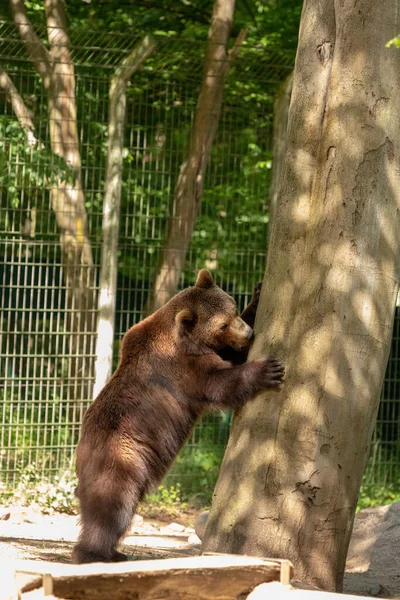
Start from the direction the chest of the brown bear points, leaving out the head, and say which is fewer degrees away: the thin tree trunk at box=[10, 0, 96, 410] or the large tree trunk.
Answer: the large tree trunk

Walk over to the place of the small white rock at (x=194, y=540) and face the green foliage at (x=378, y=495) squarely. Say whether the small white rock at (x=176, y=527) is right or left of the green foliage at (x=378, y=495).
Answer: left

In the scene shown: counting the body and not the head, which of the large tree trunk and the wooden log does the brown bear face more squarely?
the large tree trunk

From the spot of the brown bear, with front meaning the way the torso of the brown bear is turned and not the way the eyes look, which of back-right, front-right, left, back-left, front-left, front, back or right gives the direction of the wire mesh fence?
left

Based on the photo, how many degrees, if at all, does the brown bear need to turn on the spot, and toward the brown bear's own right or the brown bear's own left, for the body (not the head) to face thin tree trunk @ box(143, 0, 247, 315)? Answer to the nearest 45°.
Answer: approximately 90° to the brown bear's own left

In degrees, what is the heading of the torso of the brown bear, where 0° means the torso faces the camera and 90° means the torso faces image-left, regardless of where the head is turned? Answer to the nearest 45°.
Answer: approximately 270°

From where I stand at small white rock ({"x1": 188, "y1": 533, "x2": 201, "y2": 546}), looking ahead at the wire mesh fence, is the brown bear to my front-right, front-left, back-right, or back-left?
back-left
